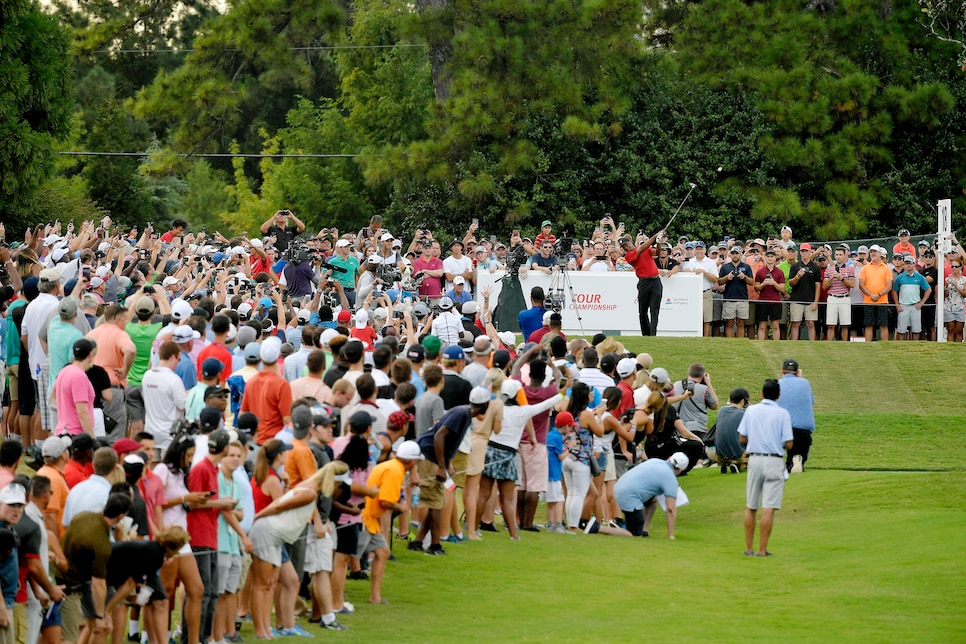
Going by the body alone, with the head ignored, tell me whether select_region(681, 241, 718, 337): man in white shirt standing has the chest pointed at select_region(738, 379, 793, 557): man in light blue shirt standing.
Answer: yes

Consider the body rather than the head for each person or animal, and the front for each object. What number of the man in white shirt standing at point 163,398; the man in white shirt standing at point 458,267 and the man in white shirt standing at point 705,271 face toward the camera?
2

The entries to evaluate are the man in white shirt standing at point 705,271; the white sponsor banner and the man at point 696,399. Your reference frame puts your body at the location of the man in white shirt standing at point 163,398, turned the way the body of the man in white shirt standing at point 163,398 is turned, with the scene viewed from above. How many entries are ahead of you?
3

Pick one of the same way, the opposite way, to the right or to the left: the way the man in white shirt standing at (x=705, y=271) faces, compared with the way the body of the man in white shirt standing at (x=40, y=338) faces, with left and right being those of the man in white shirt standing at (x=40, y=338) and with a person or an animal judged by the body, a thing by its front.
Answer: the opposite way

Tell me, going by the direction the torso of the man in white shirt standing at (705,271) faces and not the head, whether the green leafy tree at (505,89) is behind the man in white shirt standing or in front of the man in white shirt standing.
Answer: behind

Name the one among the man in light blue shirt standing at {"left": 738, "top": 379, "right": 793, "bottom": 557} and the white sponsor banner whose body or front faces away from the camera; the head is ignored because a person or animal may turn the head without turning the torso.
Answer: the man in light blue shirt standing

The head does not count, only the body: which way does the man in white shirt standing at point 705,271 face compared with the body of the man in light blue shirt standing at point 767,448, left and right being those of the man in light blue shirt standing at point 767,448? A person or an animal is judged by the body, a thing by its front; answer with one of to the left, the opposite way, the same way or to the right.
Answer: the opposite way

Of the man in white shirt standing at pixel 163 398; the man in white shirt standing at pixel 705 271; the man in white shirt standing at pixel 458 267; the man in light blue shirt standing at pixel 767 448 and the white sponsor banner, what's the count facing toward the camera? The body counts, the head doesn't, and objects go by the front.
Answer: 3

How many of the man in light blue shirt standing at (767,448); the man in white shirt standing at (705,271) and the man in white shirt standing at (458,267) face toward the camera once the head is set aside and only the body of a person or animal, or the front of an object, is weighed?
2

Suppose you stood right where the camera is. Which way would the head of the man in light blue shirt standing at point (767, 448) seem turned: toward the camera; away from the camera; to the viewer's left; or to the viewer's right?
away from the camera

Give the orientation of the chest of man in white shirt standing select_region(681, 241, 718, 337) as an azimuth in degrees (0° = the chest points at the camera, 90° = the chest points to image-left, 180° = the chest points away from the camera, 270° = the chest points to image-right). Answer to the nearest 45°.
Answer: approximately 0°

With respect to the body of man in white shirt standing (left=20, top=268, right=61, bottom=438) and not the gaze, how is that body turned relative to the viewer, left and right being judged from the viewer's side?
facing away from the viewer and to the right of the viewer
